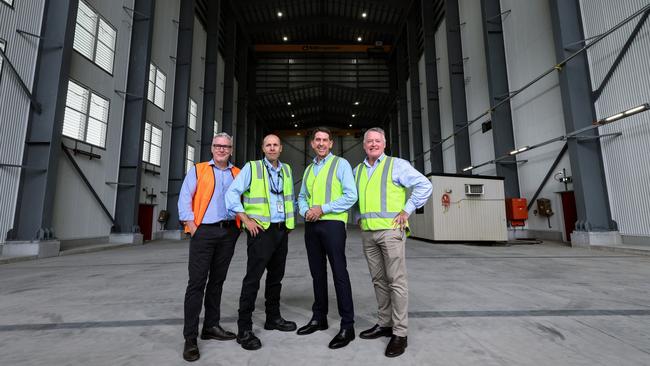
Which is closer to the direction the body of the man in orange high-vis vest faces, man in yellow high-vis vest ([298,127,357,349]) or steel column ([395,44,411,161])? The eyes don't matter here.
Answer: the man in yellow high-vis vest

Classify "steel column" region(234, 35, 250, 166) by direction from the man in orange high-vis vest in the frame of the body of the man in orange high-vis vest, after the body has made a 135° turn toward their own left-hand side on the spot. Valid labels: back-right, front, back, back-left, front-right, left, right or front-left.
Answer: front

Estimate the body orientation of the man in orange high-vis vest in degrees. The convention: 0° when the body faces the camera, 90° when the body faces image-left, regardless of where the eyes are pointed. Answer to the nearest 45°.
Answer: approximately 315°

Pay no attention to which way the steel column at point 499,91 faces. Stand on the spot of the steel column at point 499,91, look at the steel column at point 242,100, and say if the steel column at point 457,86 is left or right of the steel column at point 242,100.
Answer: right

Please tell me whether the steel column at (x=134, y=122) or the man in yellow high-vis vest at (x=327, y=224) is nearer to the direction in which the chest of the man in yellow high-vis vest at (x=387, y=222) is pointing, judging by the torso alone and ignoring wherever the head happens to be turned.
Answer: the man in yellow high-vis vest

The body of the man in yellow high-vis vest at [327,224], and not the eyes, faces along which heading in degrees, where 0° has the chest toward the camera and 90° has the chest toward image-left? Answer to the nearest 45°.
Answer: approximately 45°

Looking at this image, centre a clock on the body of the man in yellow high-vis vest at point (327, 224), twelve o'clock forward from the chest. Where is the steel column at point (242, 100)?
The steel column is roughly at 4 o'clock from the man in yellow high-vis vest.
